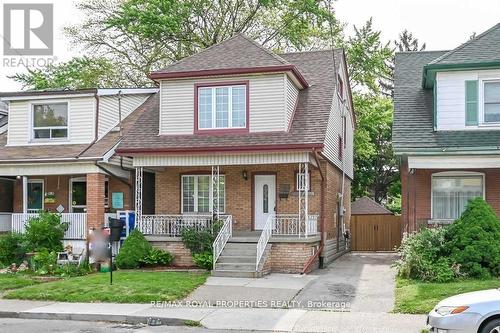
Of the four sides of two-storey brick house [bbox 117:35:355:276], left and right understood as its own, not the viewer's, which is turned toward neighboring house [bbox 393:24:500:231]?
left

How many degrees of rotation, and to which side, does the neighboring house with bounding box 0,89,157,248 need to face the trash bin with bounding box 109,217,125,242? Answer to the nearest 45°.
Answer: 0° — it already faces it

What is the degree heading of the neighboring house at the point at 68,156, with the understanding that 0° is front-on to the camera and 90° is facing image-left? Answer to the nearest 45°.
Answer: approximately 0°

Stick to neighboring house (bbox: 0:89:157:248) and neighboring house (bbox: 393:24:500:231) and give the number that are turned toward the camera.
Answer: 2

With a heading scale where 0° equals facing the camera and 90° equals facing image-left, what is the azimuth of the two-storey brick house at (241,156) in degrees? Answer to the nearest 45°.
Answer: approximately 0°

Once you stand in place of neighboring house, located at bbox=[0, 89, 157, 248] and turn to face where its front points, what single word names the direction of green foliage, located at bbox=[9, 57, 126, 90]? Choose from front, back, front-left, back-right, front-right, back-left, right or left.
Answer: back
